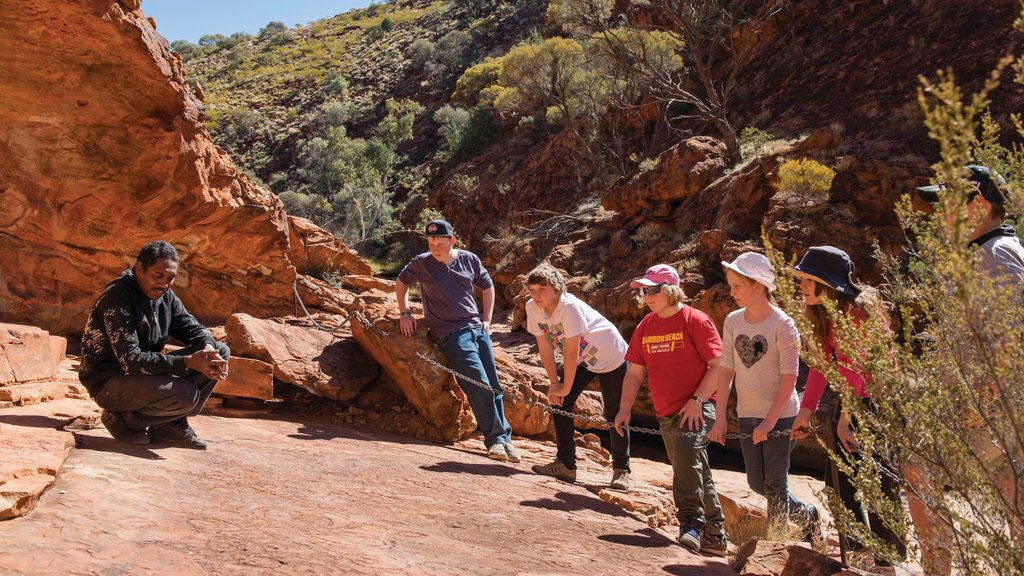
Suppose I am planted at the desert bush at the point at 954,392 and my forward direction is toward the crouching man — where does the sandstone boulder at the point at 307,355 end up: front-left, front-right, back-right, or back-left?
front-right

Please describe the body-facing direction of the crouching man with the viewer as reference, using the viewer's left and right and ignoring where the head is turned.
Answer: facing the viewer and to the right of the viewer

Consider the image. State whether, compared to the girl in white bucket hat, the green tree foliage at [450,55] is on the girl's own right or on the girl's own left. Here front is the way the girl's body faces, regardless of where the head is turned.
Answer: on the girl's own right

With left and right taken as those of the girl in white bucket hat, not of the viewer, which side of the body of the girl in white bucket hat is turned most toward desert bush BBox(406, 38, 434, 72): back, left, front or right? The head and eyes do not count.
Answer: right

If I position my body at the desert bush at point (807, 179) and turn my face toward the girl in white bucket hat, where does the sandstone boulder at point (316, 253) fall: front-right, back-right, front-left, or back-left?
front-right

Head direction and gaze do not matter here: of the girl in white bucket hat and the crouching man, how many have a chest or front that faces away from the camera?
0

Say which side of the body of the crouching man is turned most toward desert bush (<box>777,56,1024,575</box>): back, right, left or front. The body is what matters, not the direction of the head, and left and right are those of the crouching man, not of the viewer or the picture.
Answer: front

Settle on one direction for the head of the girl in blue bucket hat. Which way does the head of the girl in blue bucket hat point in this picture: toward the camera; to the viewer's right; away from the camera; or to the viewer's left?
to the viewer's left

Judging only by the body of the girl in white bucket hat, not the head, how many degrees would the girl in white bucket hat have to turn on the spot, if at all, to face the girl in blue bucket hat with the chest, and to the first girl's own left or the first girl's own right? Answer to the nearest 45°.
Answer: approximately 90° to the first girl's own left

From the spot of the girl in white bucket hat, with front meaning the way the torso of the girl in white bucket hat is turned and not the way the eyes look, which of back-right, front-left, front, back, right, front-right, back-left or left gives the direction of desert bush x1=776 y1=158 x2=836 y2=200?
back-right

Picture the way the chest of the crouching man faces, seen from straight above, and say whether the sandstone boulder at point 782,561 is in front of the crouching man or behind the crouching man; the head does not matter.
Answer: in front

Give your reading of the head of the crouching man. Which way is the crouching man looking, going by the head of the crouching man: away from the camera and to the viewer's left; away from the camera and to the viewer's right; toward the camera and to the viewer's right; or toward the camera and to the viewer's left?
toward the camera and to the viewer's right

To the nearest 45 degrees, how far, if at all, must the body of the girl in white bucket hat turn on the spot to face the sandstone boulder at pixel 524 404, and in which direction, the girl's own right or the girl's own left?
approximately 90° to the girl's own right

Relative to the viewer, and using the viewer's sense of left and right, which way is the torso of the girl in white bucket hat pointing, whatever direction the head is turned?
facing the viewer and to the left of the viewer

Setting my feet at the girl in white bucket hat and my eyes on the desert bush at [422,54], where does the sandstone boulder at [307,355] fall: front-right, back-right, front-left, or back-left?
front-left

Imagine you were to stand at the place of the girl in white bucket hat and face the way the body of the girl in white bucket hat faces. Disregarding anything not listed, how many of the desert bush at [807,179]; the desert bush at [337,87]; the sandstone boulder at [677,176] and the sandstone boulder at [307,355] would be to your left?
0
